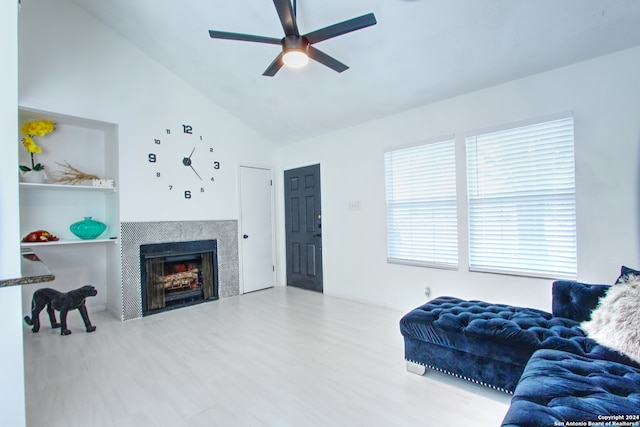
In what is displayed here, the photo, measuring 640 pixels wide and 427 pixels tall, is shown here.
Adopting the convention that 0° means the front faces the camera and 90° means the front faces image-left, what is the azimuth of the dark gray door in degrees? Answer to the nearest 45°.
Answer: approximately 45°

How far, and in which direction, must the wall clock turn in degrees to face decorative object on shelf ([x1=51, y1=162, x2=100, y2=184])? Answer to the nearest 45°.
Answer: approximately 90° to its right

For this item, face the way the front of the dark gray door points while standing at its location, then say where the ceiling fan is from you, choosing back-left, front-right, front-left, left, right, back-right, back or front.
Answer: front-left

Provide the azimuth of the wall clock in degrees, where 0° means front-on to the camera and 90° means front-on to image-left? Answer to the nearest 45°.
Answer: approximately 0°

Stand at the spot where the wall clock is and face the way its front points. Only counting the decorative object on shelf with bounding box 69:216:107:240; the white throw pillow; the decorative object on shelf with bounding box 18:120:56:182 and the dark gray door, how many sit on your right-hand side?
2

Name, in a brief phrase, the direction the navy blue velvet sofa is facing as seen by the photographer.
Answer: facing to the left of the viewer

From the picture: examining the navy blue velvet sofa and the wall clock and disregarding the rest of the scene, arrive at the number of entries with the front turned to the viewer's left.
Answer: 1
